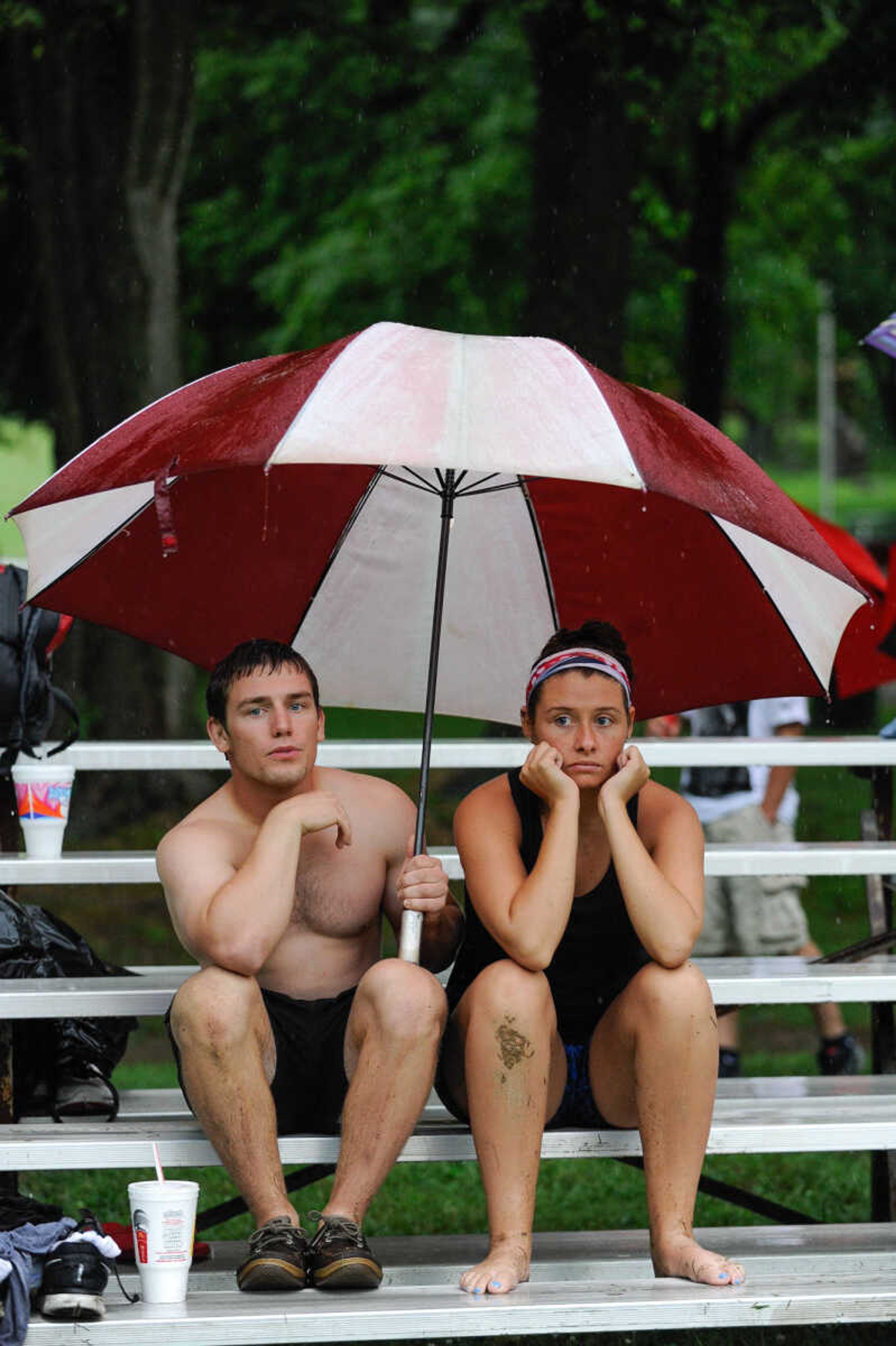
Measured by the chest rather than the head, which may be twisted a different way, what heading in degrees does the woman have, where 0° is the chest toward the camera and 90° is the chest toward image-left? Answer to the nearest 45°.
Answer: approximately 0°

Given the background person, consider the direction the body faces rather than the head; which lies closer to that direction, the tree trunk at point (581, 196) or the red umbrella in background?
the red umbrella in background

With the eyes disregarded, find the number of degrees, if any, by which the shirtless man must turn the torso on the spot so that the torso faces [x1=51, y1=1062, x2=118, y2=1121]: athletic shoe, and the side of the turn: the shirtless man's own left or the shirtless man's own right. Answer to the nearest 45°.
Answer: approximately 135° to the shirtless man's own right

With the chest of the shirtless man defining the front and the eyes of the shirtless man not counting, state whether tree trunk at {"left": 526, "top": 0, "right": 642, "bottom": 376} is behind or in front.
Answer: behind

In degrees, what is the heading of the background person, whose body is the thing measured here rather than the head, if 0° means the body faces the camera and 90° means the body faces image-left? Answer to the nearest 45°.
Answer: approximately 45°

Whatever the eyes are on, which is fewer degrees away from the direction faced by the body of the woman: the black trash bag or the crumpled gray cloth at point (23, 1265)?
the crumpled gray cloth

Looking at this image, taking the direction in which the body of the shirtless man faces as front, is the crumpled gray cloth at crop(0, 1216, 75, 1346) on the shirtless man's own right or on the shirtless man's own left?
on the shirtless man's own right

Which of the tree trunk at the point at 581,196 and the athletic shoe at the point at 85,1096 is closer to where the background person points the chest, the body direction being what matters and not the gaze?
the athletic shoe

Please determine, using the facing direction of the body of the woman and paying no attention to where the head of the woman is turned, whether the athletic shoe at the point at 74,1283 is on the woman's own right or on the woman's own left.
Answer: on the woman's own right

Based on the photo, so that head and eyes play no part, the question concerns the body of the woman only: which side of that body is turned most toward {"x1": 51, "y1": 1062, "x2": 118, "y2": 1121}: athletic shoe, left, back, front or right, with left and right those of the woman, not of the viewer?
right
